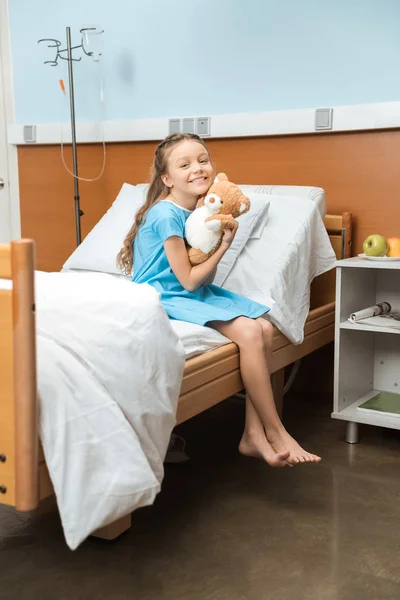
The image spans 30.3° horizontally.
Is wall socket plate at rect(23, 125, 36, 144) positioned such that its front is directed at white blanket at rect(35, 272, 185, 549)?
yes

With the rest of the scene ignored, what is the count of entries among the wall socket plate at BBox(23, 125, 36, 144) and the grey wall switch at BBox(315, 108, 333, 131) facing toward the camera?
2

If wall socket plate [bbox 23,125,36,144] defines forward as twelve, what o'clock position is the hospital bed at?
The hospital bed is roughly at 12 o'clock from the wall socket plate.

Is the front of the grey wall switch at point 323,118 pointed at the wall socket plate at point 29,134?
no

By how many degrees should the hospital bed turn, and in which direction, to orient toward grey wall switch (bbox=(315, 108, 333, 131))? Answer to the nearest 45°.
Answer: approximately 180°

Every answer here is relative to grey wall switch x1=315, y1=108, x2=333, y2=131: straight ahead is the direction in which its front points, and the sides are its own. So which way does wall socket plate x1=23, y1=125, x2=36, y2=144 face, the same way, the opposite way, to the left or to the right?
the same way

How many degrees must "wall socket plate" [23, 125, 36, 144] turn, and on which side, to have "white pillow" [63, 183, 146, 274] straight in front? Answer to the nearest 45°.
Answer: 0° — it already faces it

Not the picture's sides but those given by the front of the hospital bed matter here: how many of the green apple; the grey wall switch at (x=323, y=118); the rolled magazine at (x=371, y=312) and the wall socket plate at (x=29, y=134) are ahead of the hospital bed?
0

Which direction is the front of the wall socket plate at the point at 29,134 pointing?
toward the camera

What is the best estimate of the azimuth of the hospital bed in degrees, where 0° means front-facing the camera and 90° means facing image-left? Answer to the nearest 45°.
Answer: approximately 45°

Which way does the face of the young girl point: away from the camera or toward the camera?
toward the camera

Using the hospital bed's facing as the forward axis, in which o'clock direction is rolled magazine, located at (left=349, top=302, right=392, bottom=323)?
The rolled magazine is roughly at 6 o'clock from the hospital bed.

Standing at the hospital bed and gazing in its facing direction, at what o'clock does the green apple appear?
The green apple is roughly at 6 o'clock from the hospital bed.

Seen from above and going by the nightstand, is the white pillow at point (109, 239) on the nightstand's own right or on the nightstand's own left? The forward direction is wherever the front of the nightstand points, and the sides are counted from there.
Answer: on the nightstand's own right

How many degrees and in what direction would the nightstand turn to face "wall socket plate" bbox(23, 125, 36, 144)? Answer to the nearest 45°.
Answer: approximately 90° to its right
